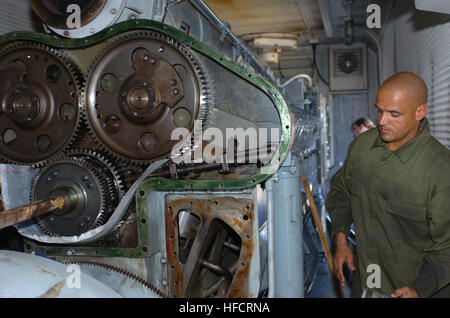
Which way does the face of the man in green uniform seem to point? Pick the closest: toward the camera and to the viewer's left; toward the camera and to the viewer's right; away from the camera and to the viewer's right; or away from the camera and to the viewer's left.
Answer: toward the camera and to the viewer's left

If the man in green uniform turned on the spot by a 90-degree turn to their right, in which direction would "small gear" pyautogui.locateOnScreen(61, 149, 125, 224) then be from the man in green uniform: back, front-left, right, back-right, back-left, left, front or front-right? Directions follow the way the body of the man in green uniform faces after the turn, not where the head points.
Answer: front-left

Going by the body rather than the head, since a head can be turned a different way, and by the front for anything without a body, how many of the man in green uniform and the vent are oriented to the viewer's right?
0

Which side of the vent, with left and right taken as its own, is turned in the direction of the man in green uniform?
front

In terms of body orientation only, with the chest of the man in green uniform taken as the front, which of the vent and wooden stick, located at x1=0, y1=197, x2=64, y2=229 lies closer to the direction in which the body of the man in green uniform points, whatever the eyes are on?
the wooden stick

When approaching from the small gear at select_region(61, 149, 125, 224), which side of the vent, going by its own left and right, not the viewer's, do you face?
front

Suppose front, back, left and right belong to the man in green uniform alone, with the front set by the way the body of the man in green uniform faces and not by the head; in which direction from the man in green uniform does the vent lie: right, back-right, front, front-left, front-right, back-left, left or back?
back-right

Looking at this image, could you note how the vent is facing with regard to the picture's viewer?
facing the viewer

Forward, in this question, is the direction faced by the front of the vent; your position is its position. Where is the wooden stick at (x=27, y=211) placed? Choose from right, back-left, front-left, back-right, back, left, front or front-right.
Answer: front

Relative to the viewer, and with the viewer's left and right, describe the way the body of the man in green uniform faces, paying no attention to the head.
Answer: facing the viewer and to the left of the viewer

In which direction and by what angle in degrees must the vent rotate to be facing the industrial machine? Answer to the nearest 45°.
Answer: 0° — it already faces it

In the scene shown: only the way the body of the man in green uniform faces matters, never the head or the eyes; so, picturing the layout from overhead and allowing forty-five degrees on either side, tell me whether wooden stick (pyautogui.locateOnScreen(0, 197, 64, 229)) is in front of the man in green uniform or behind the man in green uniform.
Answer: in front
